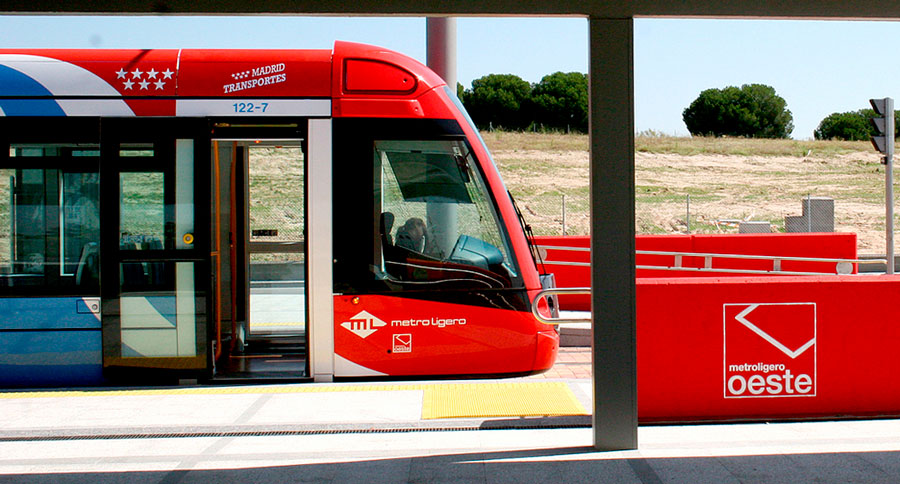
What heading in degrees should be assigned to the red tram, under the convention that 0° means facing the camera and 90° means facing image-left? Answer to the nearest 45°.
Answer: approximately 270°

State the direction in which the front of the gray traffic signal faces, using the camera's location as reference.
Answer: facing to the left of the viewer

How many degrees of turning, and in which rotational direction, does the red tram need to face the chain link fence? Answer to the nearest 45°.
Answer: approximately 45° to its left

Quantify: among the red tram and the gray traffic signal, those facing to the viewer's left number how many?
1

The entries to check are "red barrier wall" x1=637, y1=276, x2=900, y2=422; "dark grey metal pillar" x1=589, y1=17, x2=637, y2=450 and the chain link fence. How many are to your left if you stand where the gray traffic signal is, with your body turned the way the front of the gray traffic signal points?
2

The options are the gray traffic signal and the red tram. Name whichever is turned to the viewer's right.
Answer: the red tram

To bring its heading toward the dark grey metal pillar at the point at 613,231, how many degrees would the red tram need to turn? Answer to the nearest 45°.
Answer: approximately 45° to its right
